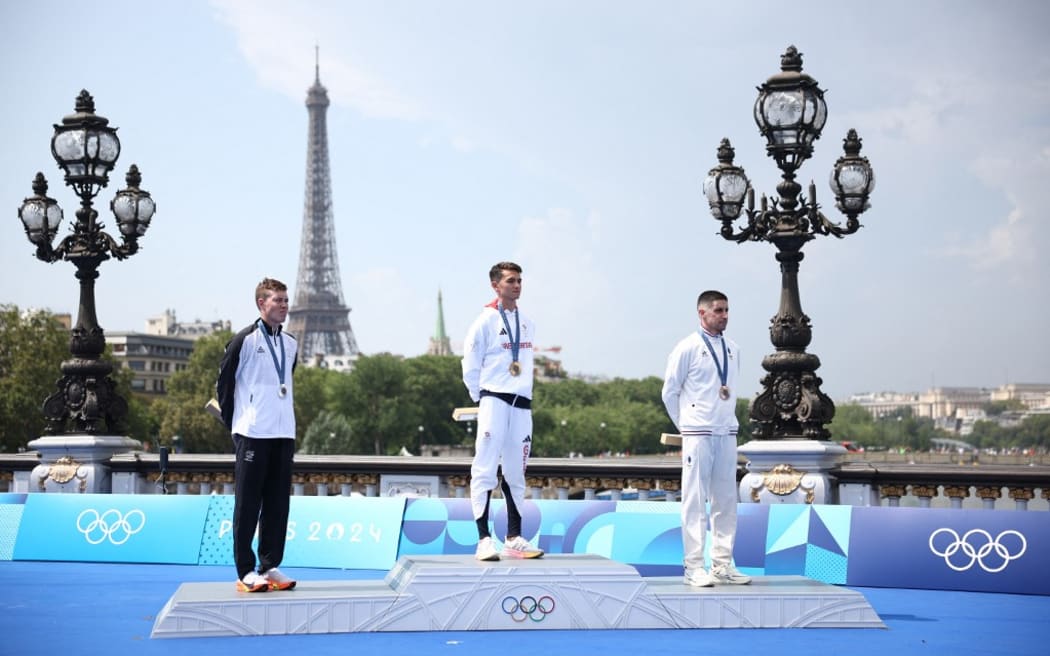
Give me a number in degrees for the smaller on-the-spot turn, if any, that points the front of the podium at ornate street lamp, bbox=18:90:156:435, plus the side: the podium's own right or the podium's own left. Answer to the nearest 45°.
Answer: approximately 135° to the podium's own right

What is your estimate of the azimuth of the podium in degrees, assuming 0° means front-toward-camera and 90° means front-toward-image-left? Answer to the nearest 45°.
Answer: approximately 0°

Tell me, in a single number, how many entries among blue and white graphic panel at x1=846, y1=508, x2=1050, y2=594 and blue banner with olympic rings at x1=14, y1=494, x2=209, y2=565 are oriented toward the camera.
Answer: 2

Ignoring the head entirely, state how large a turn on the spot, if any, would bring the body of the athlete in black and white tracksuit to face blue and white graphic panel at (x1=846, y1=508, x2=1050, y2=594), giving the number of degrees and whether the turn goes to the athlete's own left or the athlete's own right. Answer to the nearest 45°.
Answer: approximately 45° to the athlete's own left

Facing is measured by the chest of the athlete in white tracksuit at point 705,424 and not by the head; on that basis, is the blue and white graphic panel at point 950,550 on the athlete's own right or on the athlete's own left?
on the athlete's own left

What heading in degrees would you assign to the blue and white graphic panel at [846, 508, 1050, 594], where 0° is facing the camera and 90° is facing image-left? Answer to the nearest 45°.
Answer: approximately 0°

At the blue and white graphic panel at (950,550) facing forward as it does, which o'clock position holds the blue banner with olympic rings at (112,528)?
The blue banner with olympic rings is roughly at 3 o'clock from the blue and white graphic panel.

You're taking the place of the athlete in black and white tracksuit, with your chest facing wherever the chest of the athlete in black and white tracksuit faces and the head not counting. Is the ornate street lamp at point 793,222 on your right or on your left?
on your left

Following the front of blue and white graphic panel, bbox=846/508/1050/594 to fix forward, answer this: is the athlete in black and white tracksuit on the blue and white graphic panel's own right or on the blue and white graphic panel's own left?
on the blue and white graphic panel's own right
